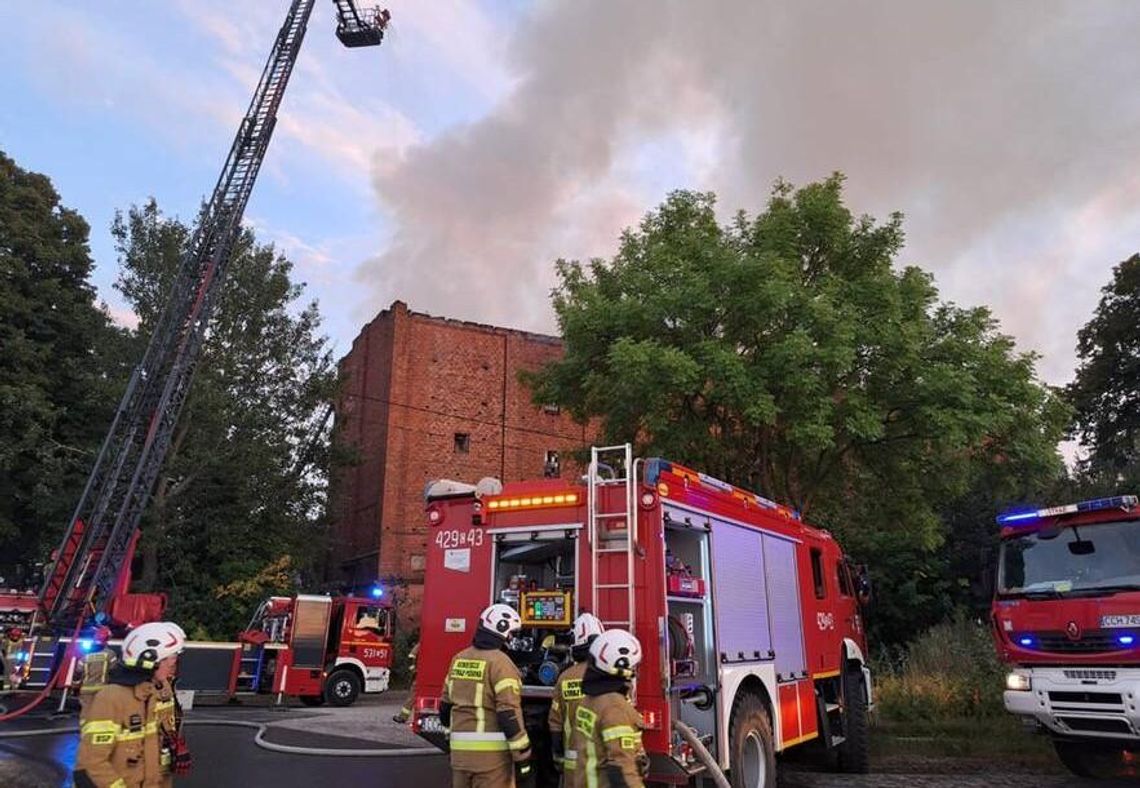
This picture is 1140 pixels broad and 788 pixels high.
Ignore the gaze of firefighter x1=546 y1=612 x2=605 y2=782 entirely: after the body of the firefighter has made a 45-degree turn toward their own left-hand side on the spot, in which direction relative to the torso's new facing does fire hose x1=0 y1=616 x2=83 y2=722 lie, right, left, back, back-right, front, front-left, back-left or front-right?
front-left

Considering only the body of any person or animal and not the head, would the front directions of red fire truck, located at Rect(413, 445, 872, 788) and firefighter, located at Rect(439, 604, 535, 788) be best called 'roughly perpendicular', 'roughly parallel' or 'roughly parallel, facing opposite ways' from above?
roughly parallel

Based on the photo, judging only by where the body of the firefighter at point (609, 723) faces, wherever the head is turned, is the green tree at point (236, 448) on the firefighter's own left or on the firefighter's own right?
on the firefighter's own left

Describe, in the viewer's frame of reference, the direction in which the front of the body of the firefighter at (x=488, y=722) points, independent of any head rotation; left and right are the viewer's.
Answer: facing away from the viewer and to the right of the viewer

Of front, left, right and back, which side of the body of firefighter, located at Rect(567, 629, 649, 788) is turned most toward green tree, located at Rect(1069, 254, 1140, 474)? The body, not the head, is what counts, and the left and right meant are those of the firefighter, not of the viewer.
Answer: front

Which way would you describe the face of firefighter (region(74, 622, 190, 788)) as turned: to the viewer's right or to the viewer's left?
to the viewer's right

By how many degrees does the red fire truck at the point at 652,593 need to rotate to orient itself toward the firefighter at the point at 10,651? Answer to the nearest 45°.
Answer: approximately 90° to its left

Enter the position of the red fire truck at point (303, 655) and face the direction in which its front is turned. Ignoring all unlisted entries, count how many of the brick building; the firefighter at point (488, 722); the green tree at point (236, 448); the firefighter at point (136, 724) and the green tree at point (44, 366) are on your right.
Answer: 2

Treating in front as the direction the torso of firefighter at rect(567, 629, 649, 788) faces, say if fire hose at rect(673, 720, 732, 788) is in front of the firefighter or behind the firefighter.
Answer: in front

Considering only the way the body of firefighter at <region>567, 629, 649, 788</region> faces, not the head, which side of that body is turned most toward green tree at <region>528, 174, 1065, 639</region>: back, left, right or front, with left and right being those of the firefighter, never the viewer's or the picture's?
front

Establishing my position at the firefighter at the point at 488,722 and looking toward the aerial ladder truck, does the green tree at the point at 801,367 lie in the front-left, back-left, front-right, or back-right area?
front-right

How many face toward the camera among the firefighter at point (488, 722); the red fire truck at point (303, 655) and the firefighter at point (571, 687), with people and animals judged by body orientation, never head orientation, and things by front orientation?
0

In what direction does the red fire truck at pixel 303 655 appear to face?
to the viewer's right

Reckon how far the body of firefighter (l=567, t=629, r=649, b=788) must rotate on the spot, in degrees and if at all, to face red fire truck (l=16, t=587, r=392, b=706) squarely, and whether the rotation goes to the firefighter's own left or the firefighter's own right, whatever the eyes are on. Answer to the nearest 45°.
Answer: approximately 90° to the firefighter's own left

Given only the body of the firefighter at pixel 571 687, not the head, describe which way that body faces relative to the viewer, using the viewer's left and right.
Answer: facing away from the viewer and to the right of the viewer

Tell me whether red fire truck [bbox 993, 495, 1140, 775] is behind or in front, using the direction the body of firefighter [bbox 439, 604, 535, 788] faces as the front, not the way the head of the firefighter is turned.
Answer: in front

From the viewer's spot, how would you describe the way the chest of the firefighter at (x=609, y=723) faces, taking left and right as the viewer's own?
facing away from the viewer and to the right of the viewer

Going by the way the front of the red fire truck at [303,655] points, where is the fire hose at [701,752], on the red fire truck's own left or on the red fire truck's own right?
on the red fire truck's own right

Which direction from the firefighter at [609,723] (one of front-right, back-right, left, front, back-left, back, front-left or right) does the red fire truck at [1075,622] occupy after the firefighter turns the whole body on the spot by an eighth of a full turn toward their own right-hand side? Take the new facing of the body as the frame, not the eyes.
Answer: front-left
